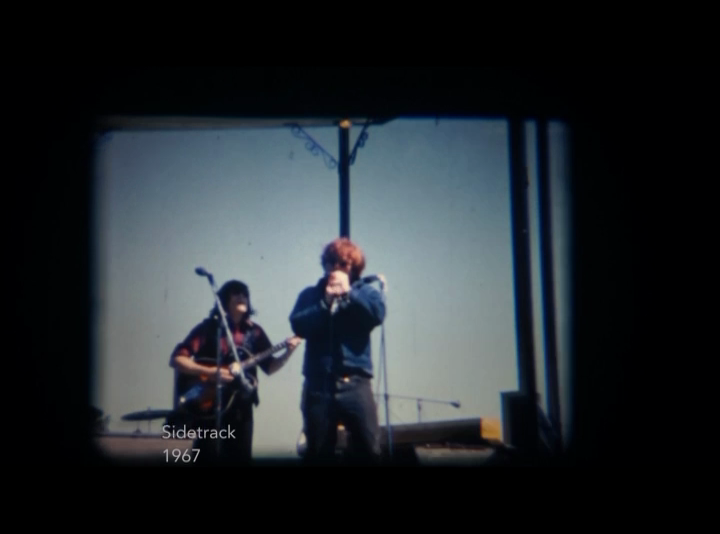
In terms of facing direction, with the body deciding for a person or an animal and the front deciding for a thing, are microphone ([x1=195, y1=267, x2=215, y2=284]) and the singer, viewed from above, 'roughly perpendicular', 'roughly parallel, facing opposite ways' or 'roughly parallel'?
roughly perpendicular

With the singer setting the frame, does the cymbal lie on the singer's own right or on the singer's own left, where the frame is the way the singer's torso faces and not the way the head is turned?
on the singer's own right

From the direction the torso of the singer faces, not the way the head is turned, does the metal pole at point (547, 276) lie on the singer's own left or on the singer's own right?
on the singer's own left

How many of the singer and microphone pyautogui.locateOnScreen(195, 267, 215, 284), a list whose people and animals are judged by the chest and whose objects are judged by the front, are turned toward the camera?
1

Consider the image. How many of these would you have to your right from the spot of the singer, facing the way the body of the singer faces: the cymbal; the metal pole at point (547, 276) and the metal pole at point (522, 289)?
1
